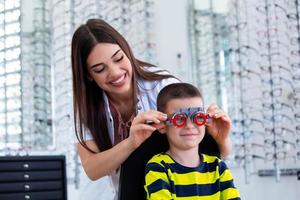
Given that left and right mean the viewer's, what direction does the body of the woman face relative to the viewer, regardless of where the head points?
facing the viewer and to the right of the viewer

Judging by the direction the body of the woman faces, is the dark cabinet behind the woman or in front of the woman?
behind

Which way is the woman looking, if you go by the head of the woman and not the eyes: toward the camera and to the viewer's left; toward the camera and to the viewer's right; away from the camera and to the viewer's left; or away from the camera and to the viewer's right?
toward the camera and to the viewer's right

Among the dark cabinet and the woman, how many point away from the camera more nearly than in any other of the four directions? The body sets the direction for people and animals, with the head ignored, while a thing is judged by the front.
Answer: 0

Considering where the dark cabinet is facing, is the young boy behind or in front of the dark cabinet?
in front

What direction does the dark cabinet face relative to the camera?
toward the camera
